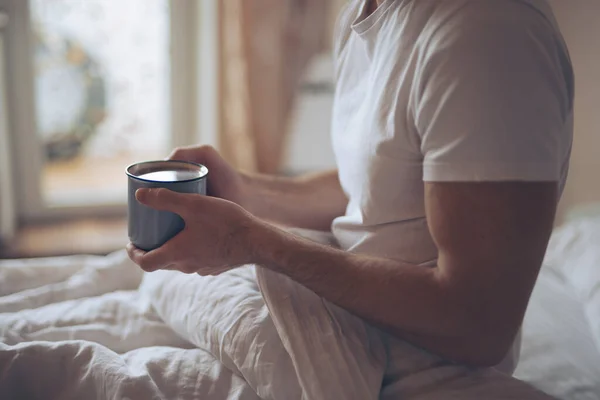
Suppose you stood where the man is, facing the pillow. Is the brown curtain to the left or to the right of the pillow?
left

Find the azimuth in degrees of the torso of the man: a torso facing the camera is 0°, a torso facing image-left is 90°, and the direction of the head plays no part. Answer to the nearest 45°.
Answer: approximately 90°

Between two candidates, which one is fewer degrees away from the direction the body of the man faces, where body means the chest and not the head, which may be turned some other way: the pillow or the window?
the window

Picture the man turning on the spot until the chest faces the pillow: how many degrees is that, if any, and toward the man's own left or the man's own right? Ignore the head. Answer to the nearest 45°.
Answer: approximately 135° to the man's own right
